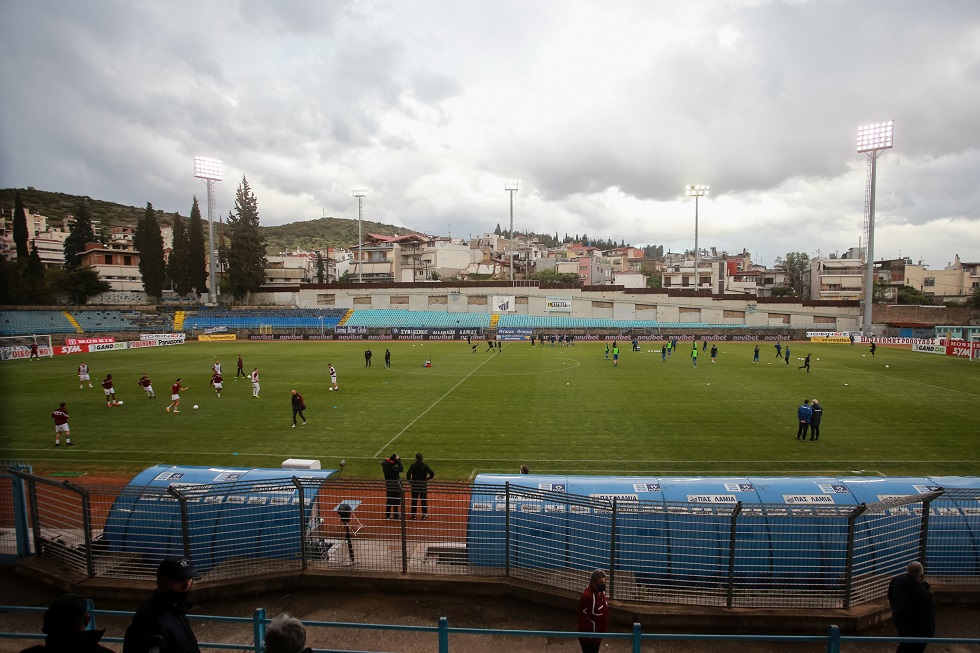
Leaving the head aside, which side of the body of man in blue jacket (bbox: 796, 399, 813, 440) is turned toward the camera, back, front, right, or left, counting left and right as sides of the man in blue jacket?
back

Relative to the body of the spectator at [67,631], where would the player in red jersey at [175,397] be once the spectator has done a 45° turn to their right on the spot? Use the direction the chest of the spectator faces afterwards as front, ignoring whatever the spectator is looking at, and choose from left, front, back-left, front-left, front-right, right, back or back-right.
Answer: front-left

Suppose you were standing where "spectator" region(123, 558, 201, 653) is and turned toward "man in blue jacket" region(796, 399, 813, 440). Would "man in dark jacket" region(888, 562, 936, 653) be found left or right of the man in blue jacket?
right

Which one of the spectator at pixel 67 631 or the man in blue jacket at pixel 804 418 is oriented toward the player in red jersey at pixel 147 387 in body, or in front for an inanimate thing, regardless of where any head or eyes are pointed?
the spectator

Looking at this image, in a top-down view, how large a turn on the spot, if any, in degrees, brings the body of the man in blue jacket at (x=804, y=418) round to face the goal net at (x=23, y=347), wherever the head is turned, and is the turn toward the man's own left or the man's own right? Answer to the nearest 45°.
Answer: approximately 90° to the man's own left

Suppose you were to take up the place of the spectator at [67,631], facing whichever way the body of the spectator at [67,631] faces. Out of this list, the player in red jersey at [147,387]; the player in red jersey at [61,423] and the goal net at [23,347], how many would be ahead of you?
3

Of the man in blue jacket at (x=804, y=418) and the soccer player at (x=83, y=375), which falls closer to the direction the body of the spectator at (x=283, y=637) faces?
the soccer player

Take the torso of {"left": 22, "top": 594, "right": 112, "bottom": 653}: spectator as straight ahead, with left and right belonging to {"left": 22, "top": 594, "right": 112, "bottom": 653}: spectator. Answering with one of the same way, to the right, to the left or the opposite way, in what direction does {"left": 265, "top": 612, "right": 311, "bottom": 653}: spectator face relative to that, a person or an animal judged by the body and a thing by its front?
the same way

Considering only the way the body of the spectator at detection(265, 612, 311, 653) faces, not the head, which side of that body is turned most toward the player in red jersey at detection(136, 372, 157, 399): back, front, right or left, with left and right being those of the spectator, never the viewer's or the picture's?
front

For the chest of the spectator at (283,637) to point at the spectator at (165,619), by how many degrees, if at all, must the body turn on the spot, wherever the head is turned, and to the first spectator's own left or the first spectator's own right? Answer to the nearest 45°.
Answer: approximately 45° to the first spectator's own left

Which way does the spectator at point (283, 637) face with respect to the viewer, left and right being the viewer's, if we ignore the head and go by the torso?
facing away from the viewer

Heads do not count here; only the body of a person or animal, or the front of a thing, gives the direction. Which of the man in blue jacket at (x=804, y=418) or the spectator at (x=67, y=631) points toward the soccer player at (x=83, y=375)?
the spectator

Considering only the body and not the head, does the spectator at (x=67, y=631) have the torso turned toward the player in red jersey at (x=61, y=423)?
yes

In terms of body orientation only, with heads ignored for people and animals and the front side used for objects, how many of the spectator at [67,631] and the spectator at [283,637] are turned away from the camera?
2

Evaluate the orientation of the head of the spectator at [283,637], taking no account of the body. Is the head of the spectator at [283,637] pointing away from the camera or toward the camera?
away from the camera

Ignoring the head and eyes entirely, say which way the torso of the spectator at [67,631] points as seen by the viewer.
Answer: away from the camera

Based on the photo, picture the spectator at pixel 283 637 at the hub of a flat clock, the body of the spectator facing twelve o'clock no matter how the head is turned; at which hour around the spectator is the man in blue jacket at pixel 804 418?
The man in blue jacket is roughly at 2 o'clock from the spectator.
